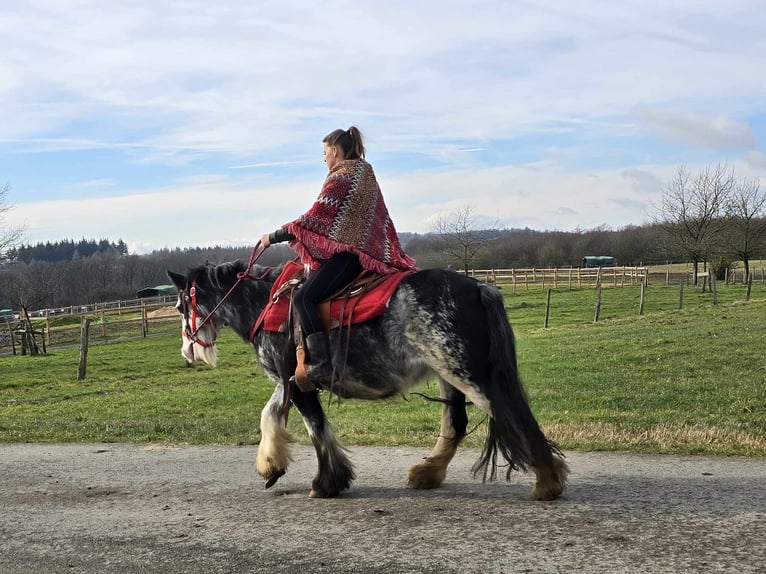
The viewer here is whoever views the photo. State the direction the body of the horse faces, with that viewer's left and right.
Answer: facing to the left of the viewer
